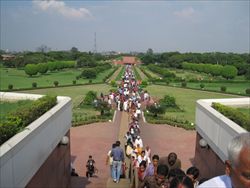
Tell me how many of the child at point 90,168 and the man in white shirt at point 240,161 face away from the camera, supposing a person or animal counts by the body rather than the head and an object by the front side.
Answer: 0

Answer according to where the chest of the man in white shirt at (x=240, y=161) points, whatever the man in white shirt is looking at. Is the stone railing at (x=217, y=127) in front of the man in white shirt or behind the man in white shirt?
behind

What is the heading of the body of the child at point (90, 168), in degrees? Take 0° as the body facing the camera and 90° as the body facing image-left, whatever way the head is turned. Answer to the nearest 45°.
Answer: approximately 0°

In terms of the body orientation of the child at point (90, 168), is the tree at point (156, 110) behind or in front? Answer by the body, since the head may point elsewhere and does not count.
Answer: behind

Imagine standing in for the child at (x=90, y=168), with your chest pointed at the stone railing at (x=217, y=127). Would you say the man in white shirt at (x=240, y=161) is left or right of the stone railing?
right
